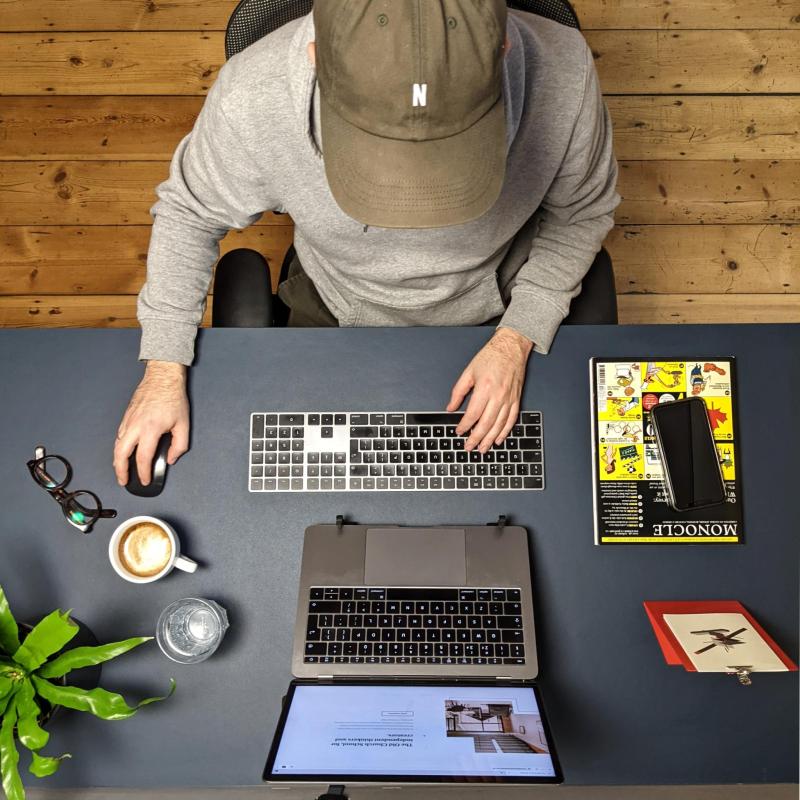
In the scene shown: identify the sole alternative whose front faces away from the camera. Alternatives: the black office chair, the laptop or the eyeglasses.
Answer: the laptop

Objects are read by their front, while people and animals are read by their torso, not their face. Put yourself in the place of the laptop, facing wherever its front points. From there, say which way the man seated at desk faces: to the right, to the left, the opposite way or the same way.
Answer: the opposite way

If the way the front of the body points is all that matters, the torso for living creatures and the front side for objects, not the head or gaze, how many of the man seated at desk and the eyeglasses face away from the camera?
0

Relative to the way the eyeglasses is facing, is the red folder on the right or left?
on its left

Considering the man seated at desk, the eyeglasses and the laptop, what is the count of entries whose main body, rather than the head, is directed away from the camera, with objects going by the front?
1

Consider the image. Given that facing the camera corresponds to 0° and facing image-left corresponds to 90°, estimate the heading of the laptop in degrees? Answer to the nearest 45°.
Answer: approximately 180°

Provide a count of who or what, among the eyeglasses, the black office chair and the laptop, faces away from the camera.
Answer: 1

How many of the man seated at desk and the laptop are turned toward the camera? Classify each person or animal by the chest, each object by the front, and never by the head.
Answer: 1

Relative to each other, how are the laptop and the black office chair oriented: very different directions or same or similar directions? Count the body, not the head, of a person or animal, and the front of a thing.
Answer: very different directions
